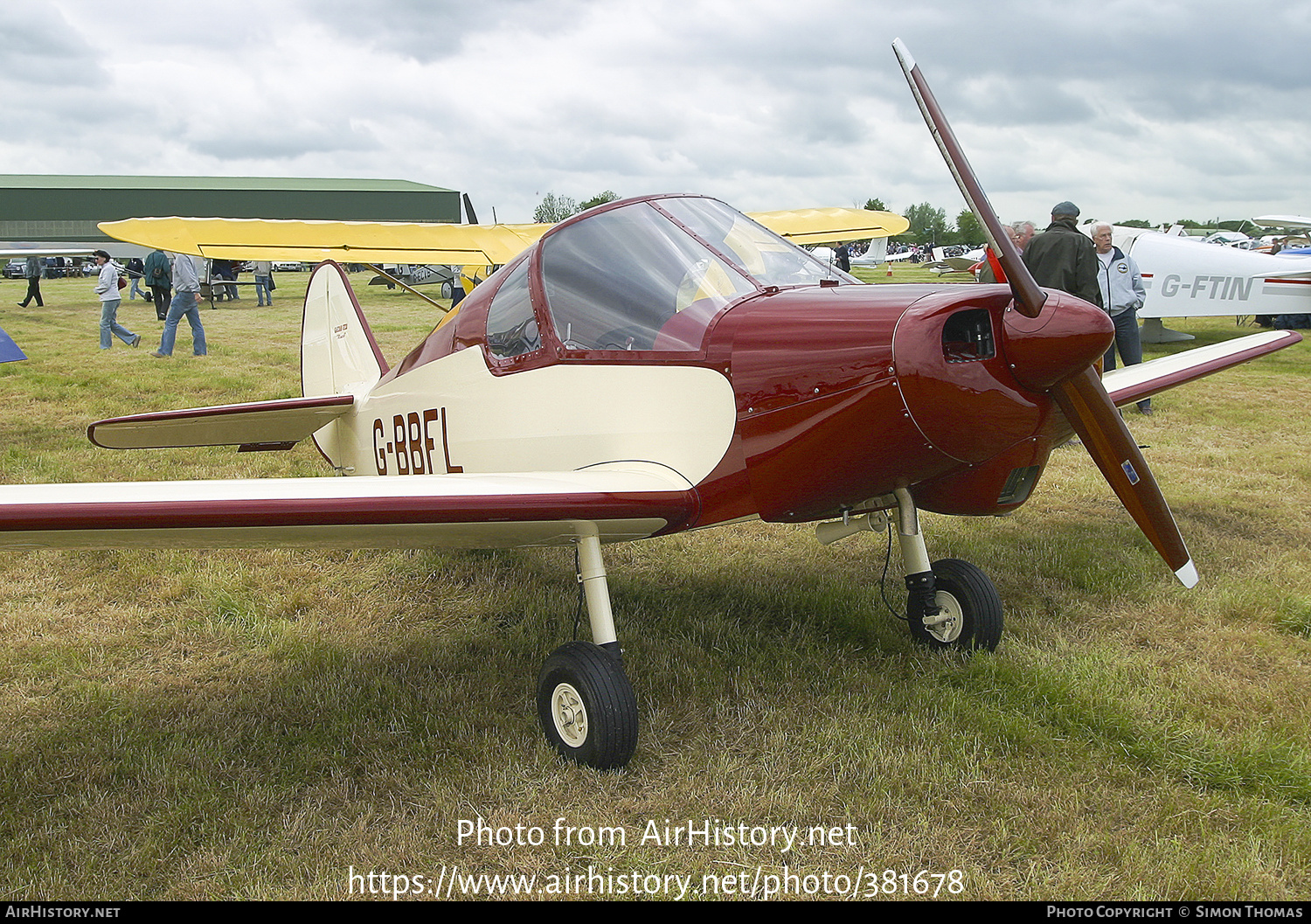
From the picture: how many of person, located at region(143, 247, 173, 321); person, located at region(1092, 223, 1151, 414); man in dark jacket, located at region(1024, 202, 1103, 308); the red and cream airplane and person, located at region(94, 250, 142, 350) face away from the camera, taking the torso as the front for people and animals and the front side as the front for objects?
2

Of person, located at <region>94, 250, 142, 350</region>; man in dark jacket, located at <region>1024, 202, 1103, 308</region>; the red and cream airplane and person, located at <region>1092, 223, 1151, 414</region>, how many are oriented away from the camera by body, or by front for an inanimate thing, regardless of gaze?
1

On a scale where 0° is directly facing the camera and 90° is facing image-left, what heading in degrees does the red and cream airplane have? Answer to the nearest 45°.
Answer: approximately 315°

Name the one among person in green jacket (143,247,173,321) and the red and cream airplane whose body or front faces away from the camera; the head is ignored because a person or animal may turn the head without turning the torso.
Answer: the person in green jacket

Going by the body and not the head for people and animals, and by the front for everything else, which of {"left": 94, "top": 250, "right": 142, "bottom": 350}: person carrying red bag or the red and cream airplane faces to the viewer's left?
the person carrying red bag

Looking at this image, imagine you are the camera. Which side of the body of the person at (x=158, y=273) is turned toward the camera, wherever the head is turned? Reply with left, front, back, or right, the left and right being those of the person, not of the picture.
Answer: back

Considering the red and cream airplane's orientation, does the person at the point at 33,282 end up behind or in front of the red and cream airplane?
behind

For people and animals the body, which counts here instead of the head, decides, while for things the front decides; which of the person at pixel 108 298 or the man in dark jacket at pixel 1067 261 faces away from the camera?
the man in dark jacket

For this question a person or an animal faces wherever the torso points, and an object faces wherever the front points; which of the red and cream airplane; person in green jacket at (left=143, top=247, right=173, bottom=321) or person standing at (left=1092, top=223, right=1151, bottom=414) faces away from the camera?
person in green jacket at (left=143, top=247, right=173, bottom=321)

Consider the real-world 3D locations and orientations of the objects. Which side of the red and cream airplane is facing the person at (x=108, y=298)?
back

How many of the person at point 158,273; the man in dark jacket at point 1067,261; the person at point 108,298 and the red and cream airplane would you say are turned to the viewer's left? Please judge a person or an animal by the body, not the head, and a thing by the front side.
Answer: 1

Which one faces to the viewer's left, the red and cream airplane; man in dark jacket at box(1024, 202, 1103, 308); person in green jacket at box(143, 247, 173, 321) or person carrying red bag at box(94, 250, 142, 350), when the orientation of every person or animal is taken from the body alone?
person carrying red bag at box(94, 250, 142, 350)

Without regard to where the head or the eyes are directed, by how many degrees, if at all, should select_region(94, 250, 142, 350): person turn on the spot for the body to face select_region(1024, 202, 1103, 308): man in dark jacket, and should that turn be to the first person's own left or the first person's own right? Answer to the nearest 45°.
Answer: approximately 135° to the first person's own left

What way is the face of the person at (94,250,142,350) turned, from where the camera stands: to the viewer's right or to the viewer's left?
to the viewer's left

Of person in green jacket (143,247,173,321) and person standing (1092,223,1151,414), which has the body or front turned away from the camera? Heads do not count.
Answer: person in green jacket (143,247,173,321)
